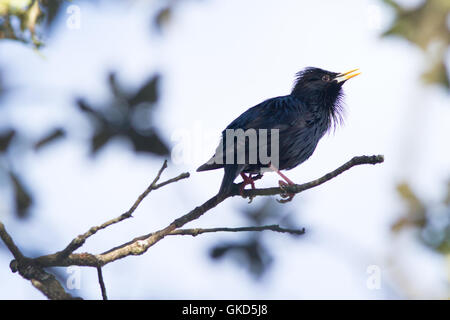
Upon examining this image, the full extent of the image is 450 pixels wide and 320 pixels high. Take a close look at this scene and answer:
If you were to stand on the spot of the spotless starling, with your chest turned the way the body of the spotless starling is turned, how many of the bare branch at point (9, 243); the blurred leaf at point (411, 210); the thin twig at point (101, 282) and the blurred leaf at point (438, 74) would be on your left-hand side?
2

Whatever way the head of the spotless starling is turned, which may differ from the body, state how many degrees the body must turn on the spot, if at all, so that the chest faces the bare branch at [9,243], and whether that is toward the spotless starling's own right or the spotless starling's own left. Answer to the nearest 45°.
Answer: approximately 135° to the spotless starling's own right

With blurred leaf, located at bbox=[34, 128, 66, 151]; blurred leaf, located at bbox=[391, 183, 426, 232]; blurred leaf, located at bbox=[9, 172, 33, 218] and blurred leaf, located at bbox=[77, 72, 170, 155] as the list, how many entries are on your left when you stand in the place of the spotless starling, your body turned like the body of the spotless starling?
4

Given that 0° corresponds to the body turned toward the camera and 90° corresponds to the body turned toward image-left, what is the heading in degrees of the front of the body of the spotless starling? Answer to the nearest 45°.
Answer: approximately 270°

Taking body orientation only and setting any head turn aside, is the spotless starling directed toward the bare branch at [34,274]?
no

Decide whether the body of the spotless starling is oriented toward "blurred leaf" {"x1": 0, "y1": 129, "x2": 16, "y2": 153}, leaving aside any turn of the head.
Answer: no

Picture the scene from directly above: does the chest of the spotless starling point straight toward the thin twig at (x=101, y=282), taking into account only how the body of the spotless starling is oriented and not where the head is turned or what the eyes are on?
no
